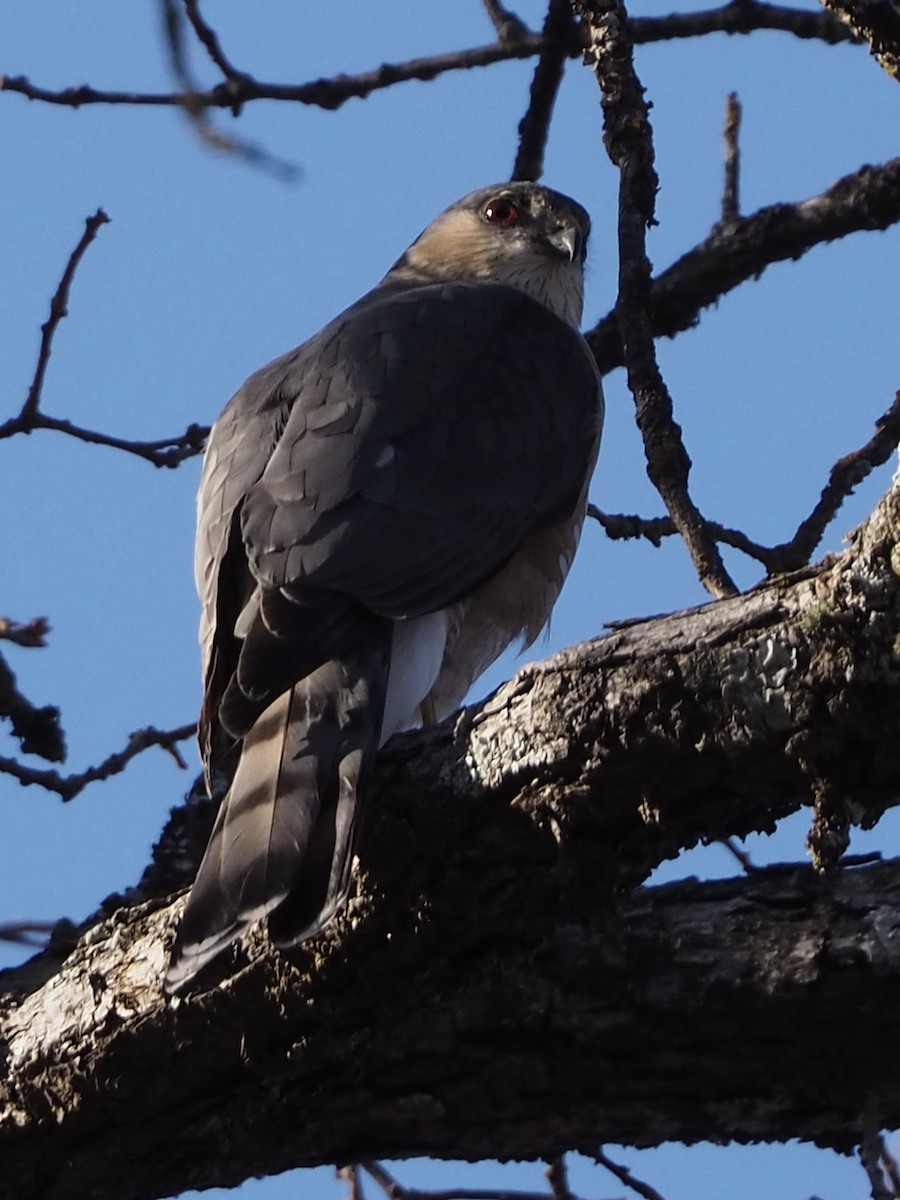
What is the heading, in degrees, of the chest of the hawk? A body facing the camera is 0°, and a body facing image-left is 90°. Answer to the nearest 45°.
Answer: approximately 225°

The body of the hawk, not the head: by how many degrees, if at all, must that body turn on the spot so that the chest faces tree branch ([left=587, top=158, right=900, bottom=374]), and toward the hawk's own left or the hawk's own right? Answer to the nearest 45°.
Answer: approximately 45° to the hawk's own right

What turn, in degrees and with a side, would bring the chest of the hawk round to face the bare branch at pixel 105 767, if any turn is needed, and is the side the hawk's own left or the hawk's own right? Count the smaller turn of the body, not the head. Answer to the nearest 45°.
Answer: approximately 90° to the hawk's own left
